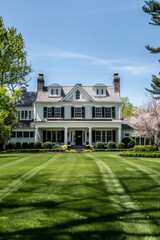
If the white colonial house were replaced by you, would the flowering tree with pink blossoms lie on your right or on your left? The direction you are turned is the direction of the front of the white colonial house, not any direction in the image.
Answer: on your left

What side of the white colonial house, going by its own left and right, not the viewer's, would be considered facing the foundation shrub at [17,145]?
right

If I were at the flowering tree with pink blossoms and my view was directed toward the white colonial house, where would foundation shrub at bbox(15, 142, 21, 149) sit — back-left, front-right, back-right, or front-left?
front-left

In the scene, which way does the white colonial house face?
toward the camera

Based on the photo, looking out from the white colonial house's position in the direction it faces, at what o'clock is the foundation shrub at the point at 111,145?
The foundation shrub is roughly at 10 o'clock from the white colonial house.

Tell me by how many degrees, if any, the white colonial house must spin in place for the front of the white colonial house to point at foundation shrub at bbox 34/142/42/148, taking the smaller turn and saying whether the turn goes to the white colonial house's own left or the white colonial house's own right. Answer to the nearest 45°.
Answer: approximately 45° to the white colonial house's own right
